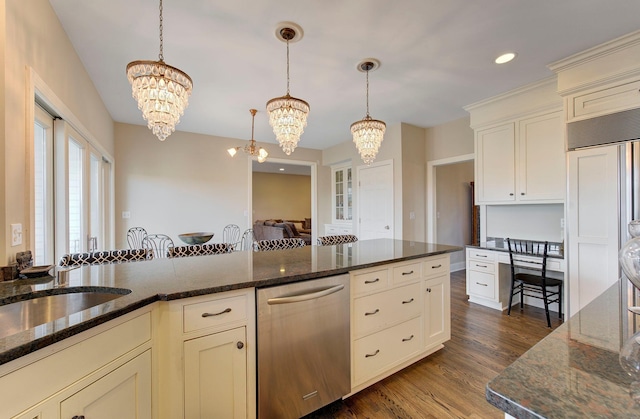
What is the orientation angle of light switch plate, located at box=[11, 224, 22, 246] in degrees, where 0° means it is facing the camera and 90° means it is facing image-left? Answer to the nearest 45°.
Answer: approximately 315°

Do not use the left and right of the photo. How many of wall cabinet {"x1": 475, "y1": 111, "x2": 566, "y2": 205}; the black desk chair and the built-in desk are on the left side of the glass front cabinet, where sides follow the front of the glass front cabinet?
3

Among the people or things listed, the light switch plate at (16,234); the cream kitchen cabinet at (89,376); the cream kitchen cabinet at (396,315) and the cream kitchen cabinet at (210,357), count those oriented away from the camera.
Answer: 0

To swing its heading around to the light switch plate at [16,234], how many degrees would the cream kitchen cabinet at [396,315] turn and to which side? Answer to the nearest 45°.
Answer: approximately 90° to its right

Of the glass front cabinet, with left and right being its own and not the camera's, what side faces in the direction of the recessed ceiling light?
left

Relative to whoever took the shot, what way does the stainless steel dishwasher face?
facing the viewer and to the right of the viewer

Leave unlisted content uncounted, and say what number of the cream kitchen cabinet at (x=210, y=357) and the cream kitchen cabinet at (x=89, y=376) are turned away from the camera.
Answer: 0

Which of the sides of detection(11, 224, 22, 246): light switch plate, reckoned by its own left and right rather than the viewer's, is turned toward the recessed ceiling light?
front

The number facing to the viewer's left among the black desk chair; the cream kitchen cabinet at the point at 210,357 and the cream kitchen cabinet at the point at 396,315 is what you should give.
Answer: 0

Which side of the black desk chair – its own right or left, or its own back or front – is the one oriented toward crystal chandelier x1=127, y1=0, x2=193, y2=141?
back

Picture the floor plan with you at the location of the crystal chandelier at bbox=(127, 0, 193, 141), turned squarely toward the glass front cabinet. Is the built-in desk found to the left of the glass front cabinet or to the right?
right

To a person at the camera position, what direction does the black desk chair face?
facing away from the viewer and to the right of the viewer

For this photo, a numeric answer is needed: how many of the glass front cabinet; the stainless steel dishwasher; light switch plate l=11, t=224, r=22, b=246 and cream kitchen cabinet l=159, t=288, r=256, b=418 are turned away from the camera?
0

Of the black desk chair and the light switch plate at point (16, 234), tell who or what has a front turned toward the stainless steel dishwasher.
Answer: the light switch plate

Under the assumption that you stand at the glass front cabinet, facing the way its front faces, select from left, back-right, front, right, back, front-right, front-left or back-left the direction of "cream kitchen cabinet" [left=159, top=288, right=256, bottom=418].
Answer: front-left

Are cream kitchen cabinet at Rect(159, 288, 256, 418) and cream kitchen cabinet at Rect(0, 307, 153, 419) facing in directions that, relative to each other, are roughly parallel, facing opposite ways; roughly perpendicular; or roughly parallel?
roughly parallel
